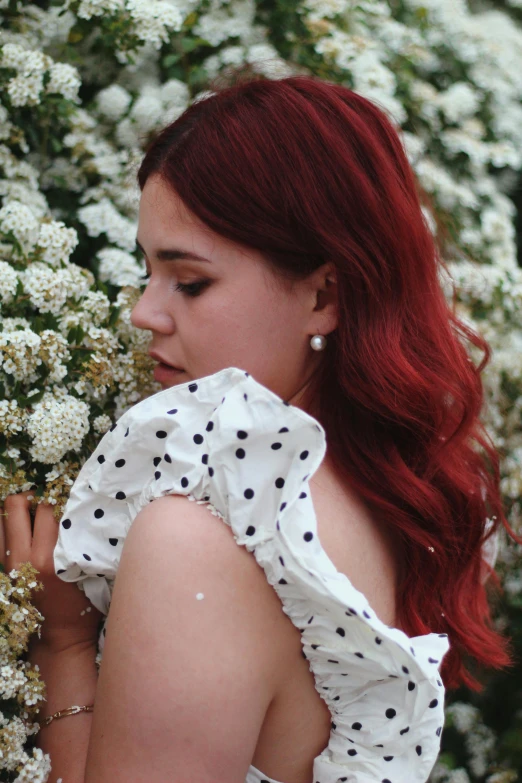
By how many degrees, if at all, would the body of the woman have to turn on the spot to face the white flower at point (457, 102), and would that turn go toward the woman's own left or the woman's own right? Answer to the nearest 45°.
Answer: approximately 45° to the woman's own right

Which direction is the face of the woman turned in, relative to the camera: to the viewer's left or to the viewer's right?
to the viewer's left

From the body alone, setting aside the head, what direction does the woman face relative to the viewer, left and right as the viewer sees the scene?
facing away from the viewer and to the left of the viewer
